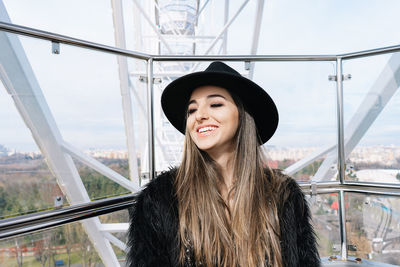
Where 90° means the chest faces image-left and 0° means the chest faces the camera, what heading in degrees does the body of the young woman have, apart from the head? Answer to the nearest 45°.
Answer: approximately 0°

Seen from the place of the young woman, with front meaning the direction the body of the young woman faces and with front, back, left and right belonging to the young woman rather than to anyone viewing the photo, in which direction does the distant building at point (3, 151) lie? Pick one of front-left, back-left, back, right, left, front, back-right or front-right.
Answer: right

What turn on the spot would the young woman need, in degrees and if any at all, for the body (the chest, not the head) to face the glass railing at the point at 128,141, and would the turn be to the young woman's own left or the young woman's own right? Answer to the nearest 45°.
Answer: approximately 135° to the young woman's own right
